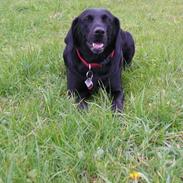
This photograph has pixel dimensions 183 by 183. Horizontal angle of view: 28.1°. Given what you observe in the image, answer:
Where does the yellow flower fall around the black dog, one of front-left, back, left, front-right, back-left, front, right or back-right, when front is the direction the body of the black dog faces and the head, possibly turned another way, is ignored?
front

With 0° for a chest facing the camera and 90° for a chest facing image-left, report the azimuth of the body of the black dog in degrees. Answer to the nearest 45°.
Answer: approximately 0°
